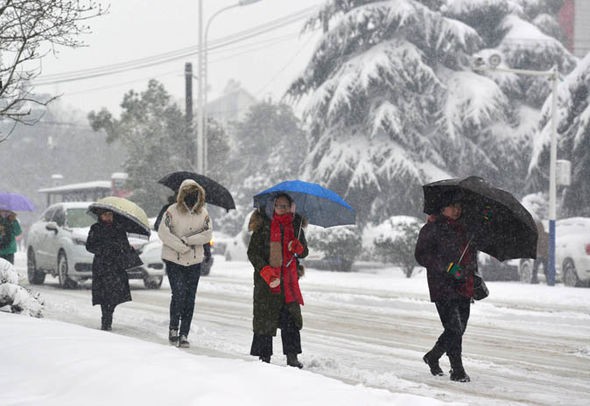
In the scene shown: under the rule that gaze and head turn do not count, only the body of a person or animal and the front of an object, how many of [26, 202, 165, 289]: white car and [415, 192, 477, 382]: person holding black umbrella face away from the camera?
0

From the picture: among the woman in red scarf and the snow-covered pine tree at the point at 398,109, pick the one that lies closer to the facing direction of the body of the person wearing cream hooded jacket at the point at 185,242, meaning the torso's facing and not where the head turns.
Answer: the woman in red scarf

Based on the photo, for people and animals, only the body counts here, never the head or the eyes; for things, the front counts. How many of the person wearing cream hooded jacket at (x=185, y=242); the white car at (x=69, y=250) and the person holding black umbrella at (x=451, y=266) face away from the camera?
0

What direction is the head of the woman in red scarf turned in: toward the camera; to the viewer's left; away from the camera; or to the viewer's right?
toward the camera

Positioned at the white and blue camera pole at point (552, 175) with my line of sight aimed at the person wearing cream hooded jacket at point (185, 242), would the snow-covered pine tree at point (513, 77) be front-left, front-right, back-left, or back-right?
back-right

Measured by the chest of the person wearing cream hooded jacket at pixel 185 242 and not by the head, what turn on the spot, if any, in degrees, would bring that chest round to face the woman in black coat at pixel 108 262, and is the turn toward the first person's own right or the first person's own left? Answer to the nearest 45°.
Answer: approximately 135° to the first person's own right

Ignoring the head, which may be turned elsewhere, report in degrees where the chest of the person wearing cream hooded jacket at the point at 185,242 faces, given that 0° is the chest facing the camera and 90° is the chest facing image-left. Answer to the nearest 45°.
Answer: approximately 0°

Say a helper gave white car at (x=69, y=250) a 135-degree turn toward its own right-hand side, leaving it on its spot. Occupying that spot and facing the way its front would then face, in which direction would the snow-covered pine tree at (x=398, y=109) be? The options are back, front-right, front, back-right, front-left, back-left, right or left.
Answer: back-right

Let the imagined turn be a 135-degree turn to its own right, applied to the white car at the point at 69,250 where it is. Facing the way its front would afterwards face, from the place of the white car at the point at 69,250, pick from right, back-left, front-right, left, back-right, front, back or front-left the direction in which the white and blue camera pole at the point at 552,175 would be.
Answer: back

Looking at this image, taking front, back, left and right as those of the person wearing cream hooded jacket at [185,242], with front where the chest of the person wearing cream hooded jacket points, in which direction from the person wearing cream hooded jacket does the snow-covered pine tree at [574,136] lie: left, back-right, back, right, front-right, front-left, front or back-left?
back-left

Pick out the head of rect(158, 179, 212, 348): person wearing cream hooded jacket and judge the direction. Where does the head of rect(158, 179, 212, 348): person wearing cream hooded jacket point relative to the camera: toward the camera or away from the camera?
toward the camera
